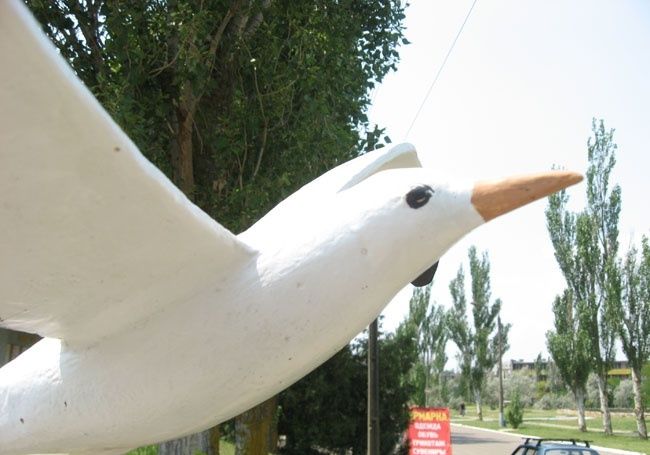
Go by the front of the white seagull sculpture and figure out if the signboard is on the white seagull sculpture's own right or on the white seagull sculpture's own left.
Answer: on the white seagull sculpture's own left

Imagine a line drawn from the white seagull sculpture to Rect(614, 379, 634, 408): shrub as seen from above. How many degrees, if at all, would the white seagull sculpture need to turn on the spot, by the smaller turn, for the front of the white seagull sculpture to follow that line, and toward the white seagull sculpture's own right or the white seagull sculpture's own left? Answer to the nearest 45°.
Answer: approximately 45° to the white seagull sculpture's own left

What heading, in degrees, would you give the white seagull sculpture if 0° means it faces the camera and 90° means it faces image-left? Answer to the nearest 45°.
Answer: approximately 270°

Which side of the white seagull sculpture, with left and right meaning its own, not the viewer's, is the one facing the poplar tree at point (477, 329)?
left

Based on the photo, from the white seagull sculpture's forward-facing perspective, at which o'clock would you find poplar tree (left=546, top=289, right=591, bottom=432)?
The poplar tree is roughly at 10 o'clock from the white seagull sculpture.

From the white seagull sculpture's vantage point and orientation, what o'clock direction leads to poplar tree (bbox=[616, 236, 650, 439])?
The poplar tree is roughly at 10 o'clock from the white seagull sculpture.
